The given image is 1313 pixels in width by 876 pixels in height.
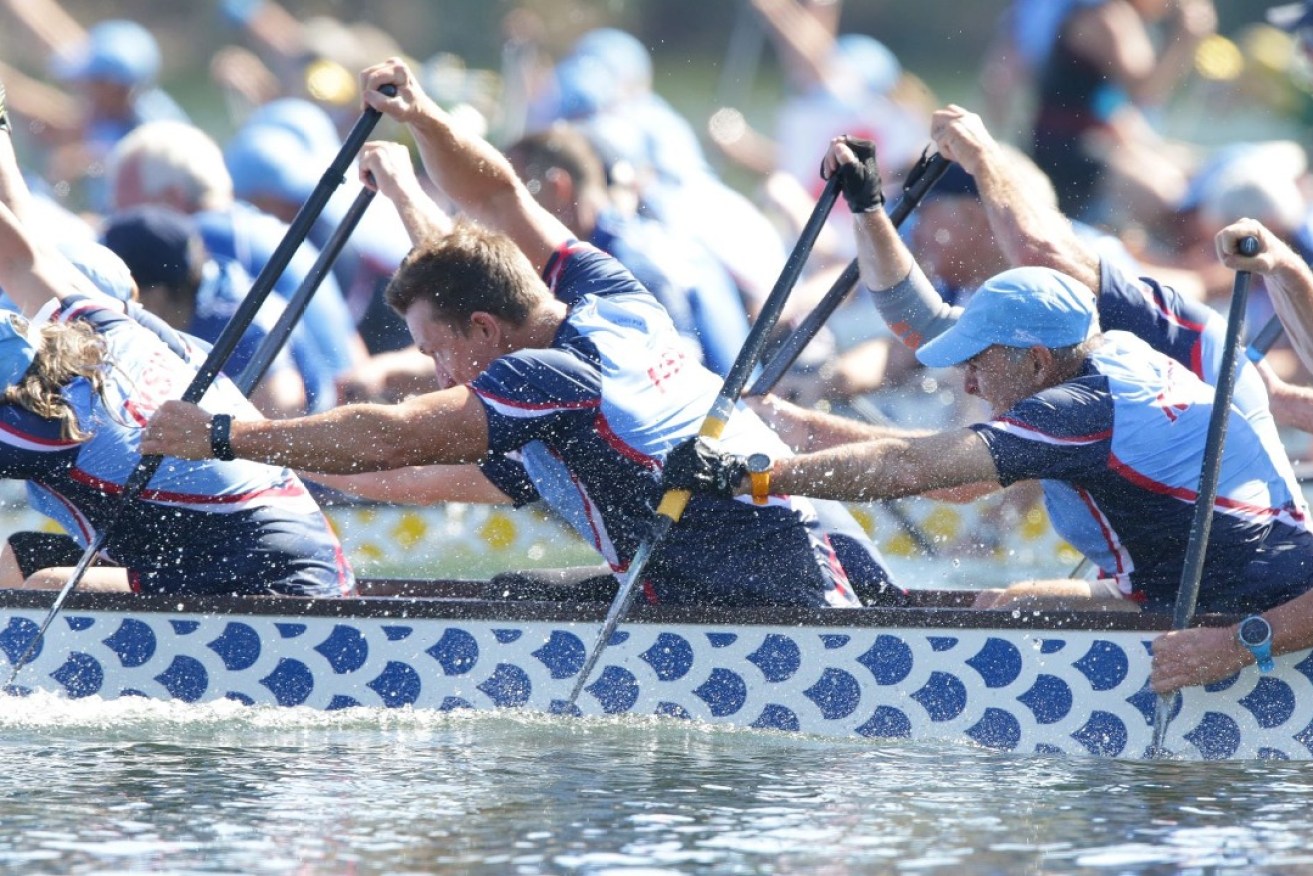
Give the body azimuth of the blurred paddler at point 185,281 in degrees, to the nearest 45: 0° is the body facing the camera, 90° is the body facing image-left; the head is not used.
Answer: approximately 90°

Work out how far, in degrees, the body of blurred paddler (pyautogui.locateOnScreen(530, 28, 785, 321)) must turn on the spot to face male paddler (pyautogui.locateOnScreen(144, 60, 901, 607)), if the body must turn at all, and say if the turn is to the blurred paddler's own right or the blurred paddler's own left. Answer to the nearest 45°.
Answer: approximately 90° to the blurred paddler's own left

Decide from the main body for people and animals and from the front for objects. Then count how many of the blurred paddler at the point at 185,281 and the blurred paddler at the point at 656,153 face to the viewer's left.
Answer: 2

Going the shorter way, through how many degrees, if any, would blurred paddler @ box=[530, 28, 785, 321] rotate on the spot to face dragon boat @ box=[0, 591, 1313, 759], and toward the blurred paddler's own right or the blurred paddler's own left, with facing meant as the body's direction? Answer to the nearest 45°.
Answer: approximately 90° to the blurred paddler's own left

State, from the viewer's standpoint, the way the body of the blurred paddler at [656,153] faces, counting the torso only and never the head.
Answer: to the viewer's left

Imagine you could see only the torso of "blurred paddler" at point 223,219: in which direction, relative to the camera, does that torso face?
to the viewer's left
